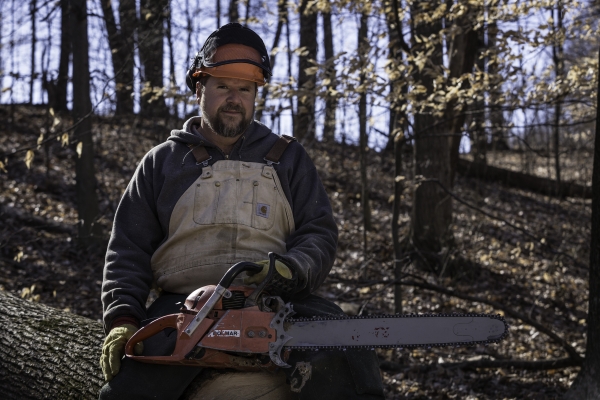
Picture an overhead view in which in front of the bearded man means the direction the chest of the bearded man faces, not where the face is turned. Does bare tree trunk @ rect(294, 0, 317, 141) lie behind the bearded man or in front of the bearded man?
behind

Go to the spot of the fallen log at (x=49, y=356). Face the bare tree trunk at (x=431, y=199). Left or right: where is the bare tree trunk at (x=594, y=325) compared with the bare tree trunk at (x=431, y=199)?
right

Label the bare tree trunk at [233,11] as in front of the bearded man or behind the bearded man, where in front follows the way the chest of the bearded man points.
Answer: behind

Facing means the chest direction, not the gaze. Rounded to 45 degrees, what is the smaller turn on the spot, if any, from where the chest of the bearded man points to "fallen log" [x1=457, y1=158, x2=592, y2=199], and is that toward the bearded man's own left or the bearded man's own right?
approximately 135° to the bearded man's own left

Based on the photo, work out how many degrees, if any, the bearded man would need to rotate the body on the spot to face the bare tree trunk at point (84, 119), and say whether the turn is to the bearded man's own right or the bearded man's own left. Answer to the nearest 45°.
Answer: approximately 180°

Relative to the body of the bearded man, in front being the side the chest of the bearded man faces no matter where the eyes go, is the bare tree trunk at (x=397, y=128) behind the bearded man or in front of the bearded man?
behind

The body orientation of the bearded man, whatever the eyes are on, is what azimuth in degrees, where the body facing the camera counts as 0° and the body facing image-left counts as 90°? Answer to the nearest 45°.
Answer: approximately 0°

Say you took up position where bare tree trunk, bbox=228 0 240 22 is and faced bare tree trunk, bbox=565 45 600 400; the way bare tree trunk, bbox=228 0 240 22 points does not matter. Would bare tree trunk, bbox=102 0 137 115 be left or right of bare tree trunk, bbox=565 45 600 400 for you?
right

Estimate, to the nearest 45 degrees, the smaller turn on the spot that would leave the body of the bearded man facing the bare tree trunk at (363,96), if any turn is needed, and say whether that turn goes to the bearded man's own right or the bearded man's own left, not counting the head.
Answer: approximately 180°
